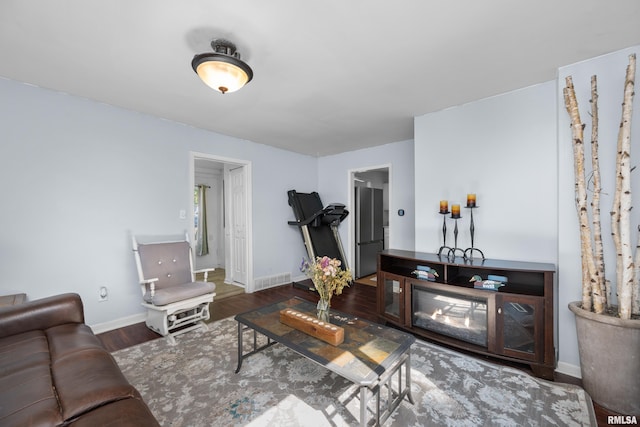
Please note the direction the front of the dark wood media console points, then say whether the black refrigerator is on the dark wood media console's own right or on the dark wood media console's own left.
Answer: on the dark wood media console's own right

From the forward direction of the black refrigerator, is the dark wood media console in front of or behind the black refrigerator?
in front

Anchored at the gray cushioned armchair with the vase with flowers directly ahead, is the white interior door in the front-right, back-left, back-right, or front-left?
back-left

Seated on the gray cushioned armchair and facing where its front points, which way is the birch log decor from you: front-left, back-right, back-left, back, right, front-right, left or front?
front

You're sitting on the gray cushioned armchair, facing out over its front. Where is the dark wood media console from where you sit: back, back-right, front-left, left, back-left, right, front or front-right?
front

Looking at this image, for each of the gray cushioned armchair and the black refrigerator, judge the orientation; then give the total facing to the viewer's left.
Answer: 0

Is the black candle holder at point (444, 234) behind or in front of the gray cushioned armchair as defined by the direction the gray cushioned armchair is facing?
in front

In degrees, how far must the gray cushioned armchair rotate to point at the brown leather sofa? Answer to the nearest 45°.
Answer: approximately 45° to its right

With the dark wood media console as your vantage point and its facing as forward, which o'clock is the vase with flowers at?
The vase with flowers is roughly at 12 o'clock from the dark wood media console.

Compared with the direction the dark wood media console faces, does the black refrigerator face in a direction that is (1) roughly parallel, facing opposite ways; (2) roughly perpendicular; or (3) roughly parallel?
roughly perpendicular

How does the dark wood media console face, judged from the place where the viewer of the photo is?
facing the viewer and to the left of the viewer

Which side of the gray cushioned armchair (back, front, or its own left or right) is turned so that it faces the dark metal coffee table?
front

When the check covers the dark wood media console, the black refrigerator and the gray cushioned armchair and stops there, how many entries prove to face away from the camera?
0

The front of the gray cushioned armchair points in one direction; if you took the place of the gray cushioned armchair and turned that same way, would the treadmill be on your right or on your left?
on your left

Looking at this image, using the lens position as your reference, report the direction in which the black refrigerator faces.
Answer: facing the viewer and to the right of the viewer
